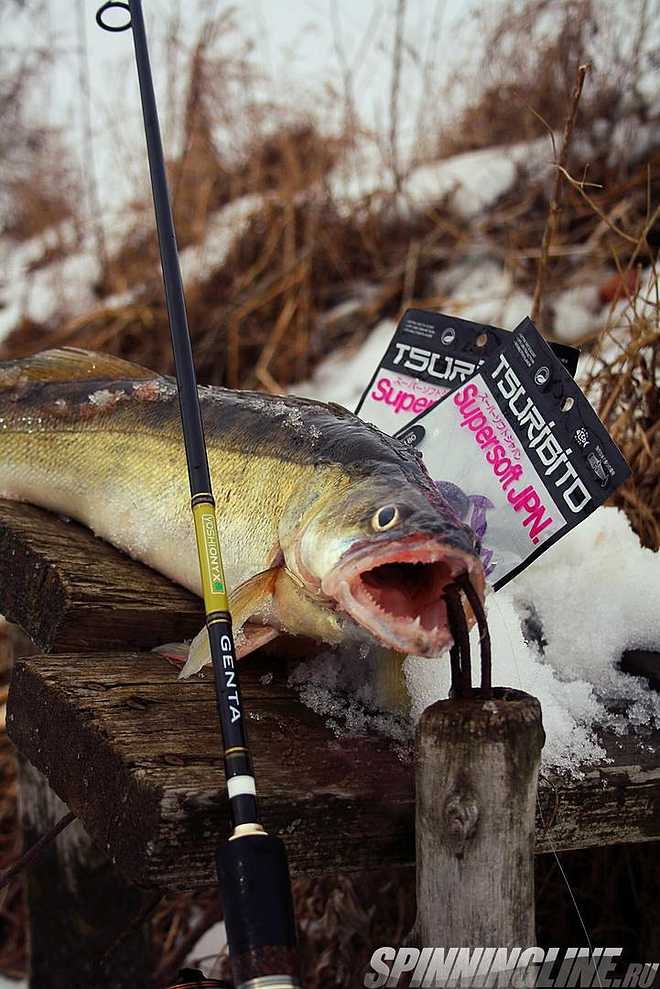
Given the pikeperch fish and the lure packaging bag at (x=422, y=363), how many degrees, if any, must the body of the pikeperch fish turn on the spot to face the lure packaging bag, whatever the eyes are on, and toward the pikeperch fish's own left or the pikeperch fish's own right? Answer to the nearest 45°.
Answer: approximately 90° to the pikeperch fish's own left

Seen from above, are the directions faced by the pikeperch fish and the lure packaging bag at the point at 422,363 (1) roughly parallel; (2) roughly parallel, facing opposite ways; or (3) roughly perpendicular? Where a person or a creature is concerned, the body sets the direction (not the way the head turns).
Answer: roughly perpendicular

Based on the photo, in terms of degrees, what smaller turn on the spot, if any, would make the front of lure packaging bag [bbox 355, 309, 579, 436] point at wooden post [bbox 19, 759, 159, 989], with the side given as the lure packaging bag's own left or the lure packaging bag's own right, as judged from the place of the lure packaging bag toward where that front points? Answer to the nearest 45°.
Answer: approximately 90° to the lure packaging bag's own right

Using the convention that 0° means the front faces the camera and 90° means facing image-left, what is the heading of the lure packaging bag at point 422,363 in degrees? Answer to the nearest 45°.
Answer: approximately 0°
